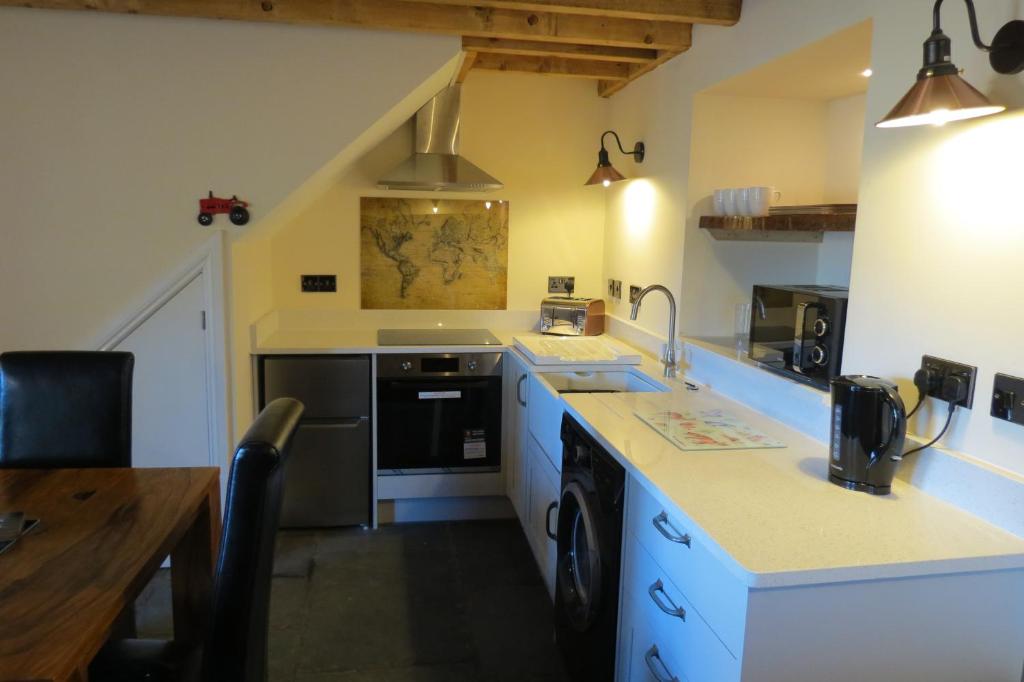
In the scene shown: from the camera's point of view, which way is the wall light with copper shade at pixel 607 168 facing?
to the viewer's left

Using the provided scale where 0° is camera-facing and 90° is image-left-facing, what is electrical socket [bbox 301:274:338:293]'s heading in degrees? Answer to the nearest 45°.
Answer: approximately 0°

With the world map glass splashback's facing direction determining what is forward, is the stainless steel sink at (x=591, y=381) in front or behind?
in front

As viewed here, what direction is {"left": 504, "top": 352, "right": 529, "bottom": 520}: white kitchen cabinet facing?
to the viewer's left

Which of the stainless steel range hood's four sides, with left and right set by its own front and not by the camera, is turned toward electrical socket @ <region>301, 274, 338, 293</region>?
right

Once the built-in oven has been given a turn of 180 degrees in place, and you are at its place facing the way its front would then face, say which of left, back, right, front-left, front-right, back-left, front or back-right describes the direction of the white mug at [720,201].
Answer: back-right

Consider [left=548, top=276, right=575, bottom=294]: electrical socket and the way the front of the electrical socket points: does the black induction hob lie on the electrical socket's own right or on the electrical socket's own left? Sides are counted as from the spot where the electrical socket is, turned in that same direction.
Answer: on the electrical socket's own right

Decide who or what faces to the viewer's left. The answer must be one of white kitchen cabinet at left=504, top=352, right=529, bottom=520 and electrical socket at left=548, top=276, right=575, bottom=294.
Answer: the white kitchen cabinet

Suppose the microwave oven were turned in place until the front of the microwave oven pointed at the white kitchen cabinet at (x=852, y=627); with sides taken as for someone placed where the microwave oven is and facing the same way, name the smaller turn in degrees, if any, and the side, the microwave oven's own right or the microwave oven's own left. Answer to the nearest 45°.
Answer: approximately 45° to the microwave oven's own left

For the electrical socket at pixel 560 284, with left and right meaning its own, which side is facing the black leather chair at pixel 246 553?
front

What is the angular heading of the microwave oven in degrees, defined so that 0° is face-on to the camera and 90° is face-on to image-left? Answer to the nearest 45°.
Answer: approximately 45°

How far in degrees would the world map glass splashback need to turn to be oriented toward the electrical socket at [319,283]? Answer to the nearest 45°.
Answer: approximately 90° to its right
